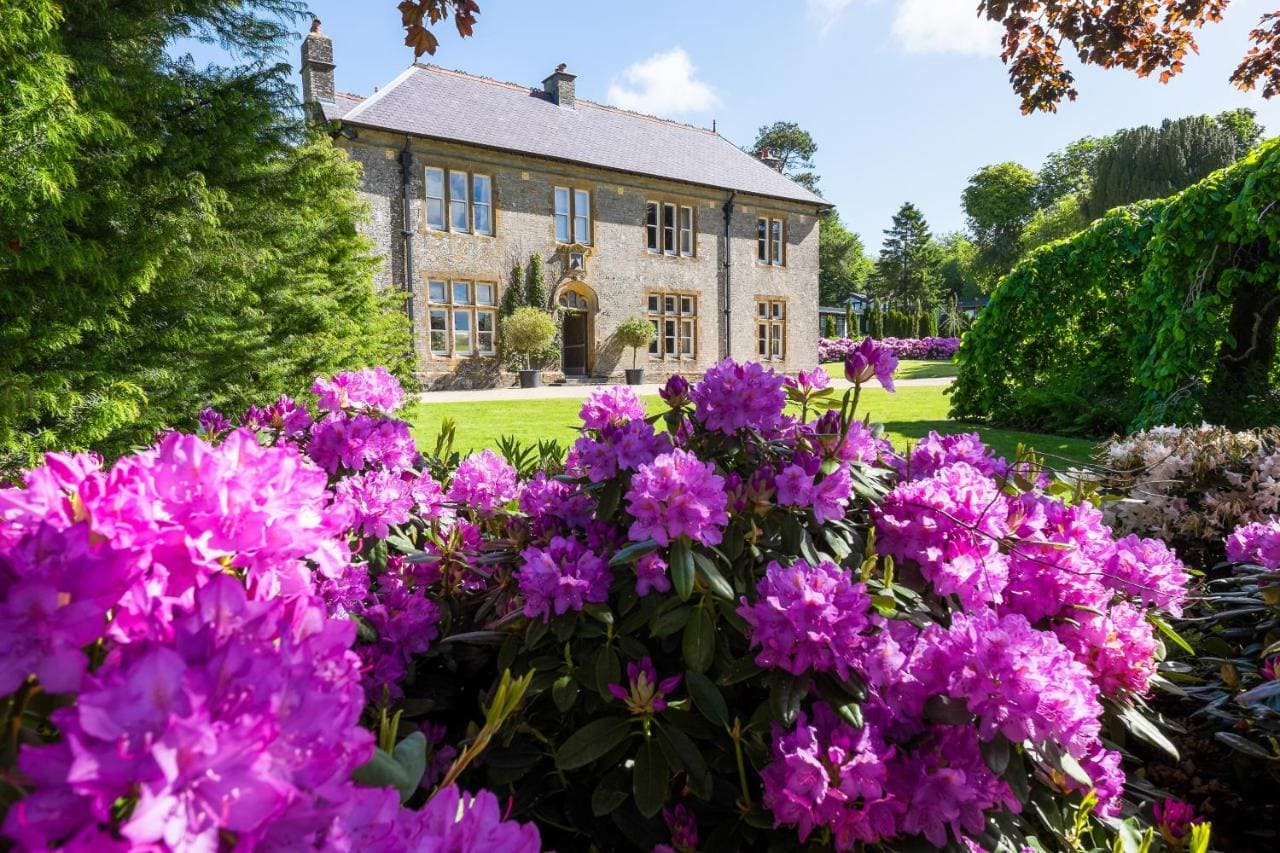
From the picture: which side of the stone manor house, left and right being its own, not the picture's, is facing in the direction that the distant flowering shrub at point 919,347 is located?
left

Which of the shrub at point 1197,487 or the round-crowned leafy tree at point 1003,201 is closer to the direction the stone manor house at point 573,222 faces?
the shrub

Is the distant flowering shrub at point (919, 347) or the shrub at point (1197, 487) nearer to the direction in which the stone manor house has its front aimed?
the shrub

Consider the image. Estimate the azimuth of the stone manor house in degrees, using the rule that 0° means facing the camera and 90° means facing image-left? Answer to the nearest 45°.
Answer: approximately 315°

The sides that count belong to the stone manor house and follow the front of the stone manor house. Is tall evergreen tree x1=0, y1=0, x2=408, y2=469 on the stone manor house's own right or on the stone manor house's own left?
on the stone manor house's own right
